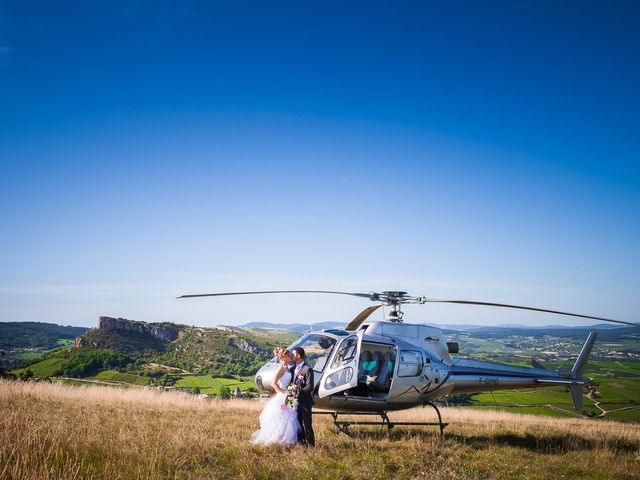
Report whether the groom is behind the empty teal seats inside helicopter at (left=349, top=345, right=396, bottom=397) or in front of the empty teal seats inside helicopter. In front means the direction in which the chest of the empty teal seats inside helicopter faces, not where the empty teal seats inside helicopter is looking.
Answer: in front

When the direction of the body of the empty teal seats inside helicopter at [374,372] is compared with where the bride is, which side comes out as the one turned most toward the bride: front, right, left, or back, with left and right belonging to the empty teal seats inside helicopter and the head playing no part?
front

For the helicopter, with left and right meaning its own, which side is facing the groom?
front

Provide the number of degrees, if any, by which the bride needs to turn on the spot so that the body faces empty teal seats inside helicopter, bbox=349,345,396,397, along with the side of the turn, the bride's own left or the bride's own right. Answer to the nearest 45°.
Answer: approximately 45° to the bride's own left

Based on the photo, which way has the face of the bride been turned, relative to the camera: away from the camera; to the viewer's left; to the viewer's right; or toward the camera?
to the viewer's right

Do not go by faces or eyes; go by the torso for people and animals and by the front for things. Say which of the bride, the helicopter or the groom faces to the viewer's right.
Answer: the bride

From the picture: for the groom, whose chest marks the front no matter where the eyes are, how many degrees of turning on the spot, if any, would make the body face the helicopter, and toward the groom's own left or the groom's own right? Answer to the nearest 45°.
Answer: approximately 180°

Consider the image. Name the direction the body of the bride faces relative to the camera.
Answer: to the viewer's right

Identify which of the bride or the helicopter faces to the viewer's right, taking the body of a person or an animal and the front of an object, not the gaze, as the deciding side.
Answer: the bride

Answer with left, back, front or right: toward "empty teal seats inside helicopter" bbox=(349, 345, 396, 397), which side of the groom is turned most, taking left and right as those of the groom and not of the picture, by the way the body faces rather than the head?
back

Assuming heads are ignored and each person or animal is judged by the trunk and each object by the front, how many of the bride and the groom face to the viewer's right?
1
